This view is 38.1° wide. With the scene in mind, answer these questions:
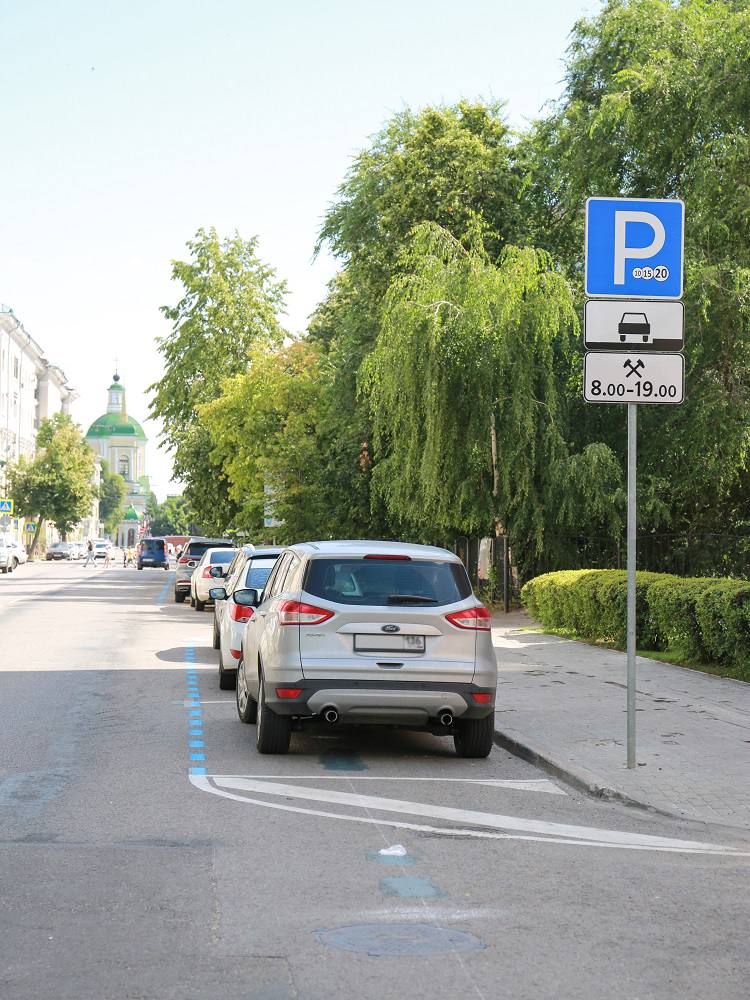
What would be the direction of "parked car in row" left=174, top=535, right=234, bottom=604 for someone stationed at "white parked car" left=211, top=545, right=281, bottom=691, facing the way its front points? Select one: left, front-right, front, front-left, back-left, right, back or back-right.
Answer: front

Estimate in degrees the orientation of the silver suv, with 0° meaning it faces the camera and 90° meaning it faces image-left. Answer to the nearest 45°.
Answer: approximately 180°

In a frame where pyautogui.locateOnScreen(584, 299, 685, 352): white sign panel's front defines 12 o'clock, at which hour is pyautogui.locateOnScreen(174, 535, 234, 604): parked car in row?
The parked car in row is roughly at 5 o'clock from the white sign panel.

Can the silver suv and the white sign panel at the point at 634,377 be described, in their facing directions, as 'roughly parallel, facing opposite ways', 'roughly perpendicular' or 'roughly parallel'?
roughly parallel, facing opposite ways

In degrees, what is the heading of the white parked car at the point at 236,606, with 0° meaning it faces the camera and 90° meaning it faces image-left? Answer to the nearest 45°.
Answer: approximately 180°

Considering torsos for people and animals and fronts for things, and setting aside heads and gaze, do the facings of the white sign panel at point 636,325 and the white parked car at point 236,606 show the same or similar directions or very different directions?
very different directions

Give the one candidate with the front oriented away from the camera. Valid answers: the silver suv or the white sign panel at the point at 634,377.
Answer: the silver suv

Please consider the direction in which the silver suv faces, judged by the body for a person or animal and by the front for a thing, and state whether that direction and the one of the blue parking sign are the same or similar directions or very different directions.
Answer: very different directions

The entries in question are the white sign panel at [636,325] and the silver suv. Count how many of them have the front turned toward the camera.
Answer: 1

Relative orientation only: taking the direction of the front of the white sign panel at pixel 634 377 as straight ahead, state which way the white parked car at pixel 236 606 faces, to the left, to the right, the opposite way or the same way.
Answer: the opposite way

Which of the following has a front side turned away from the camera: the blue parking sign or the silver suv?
the silver suv

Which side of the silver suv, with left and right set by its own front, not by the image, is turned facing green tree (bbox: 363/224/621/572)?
front

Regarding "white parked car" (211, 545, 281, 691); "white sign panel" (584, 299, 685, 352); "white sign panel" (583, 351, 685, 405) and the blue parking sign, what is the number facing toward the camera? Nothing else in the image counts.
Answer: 3

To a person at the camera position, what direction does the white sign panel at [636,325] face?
facing the viewer

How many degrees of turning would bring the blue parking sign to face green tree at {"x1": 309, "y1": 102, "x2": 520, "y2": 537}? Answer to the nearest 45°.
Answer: approximately 180°

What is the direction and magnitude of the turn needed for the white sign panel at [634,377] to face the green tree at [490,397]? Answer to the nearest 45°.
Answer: approximately 180°

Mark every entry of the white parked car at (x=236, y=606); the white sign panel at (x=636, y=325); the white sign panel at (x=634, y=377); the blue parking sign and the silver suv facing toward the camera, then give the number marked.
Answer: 3

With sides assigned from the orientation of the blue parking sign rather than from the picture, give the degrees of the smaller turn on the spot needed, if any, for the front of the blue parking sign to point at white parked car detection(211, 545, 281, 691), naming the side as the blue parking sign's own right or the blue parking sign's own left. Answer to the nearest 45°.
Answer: approximately 135° to the blue parking sign's own right
